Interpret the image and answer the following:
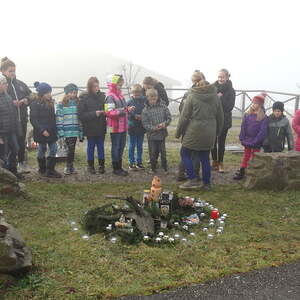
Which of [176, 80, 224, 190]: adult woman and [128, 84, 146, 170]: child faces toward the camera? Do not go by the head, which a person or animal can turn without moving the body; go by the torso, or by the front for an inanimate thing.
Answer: the child

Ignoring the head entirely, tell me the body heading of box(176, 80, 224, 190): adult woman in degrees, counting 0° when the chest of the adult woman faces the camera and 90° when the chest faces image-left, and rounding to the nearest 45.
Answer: approximately 135°

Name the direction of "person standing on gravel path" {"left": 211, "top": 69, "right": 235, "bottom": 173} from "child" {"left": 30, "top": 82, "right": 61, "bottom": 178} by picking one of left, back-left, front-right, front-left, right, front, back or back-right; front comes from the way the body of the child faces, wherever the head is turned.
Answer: front-left

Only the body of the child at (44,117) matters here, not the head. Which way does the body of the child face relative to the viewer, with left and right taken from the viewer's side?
facing the viewer and to the right of the viewer

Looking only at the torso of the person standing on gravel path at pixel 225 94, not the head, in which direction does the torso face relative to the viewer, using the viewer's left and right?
facing the viewer and to the left of the viewer

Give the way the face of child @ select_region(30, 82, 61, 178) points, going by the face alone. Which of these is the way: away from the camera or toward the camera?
toward the camera

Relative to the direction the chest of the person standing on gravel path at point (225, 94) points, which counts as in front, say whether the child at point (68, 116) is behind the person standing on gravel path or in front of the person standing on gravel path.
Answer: in front

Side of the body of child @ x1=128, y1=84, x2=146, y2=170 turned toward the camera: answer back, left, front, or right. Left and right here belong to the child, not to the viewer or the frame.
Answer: front

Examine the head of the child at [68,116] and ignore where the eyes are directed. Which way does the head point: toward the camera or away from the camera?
toward the camera

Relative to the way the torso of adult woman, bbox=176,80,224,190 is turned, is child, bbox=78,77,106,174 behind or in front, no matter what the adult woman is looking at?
in front

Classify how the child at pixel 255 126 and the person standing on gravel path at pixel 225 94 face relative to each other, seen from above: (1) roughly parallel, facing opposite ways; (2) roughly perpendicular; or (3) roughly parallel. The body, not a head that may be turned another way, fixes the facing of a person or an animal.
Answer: roughly parallel

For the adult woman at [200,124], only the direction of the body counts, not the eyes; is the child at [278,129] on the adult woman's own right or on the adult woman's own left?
on the adult woman's own right

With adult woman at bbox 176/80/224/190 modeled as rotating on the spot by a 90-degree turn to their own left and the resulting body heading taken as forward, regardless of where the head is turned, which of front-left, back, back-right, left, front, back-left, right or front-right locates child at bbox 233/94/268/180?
back

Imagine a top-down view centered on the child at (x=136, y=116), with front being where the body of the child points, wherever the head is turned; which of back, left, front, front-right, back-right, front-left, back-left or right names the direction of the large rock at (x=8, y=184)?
front-right

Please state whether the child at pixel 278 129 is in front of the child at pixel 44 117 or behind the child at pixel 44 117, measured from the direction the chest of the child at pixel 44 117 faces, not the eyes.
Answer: in front

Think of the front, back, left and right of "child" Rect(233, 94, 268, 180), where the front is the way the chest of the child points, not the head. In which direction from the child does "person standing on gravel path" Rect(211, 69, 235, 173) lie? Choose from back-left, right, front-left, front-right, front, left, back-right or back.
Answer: right
